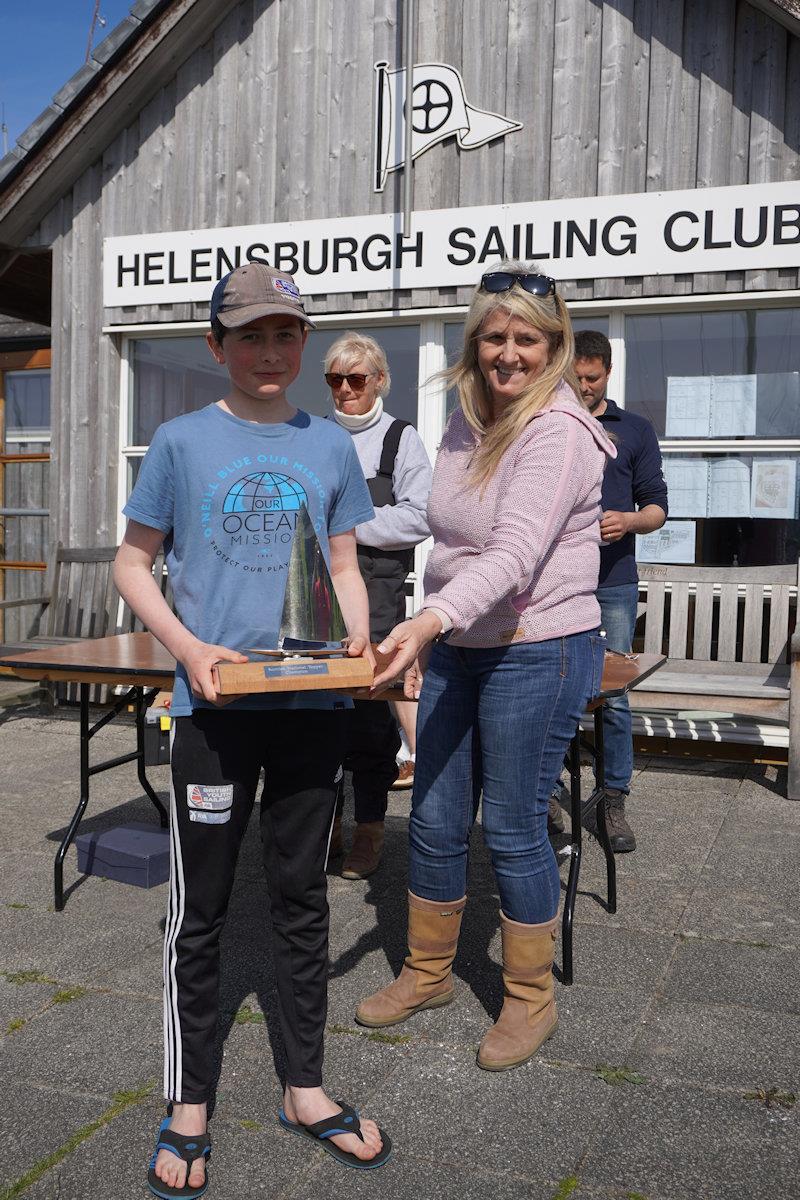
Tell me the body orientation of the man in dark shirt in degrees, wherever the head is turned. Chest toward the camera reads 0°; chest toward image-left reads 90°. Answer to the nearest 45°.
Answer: approximately 45°

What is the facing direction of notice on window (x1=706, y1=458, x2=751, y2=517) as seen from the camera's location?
facing the viewer

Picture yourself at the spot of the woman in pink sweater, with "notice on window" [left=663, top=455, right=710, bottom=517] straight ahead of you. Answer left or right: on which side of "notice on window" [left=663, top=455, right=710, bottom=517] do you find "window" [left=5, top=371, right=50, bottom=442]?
left

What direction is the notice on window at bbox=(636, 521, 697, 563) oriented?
toward the camera

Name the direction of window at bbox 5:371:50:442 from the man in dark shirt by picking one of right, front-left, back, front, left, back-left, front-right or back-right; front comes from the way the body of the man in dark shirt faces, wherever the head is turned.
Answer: right

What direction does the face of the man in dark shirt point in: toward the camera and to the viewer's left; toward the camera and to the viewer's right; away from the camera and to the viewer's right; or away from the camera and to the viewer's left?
toward the camera and to the viewer's left

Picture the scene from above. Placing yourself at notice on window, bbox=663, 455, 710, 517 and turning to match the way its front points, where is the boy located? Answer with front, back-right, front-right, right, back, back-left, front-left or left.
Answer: front

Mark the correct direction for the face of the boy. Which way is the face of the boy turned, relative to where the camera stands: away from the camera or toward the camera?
toward the camera

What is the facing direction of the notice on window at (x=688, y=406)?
toward the camera

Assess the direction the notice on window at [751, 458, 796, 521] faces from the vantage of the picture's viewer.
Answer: facing the viewer

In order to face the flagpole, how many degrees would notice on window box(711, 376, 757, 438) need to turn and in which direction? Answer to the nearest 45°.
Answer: approximately 90° to its right

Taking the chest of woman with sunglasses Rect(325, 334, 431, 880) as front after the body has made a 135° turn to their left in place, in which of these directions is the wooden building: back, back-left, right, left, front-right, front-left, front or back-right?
left

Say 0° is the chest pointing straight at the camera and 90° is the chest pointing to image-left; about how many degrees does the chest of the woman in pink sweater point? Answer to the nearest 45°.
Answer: approximately 45°
